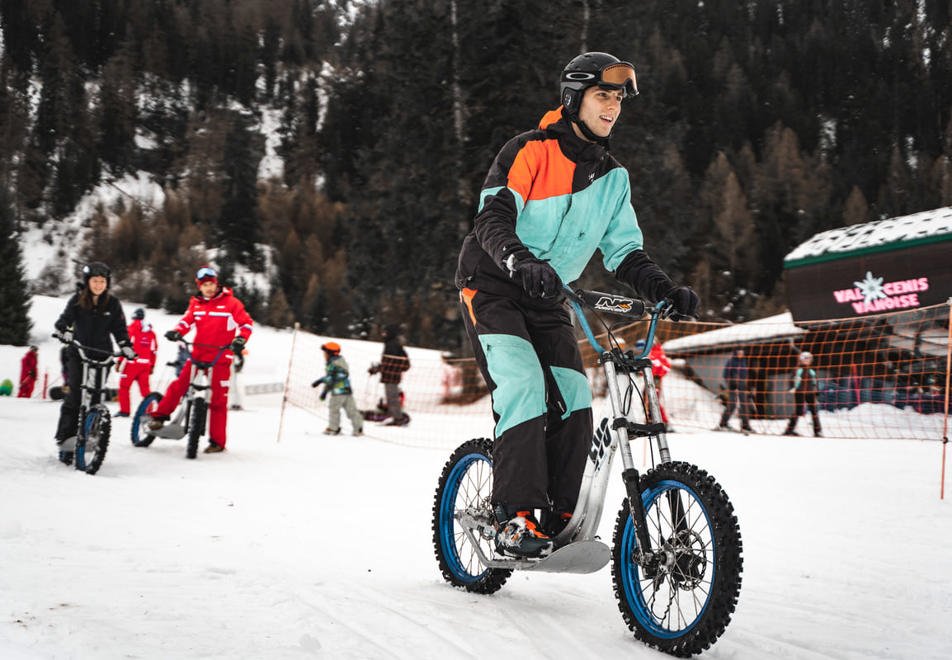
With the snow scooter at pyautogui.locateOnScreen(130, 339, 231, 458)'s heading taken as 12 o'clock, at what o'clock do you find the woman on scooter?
The woman on scooter is roughly at 3 o'clock from the snow scooter.

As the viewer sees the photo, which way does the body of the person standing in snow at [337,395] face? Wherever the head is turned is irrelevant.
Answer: to the viewer's left

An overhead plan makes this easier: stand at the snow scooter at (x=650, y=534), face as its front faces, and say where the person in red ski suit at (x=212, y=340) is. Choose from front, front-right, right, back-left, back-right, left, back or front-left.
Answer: back

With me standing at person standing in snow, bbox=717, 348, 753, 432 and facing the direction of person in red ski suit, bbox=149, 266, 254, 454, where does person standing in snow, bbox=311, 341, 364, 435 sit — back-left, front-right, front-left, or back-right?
front-right

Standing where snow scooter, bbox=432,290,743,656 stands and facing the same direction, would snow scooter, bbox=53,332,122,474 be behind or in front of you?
behind

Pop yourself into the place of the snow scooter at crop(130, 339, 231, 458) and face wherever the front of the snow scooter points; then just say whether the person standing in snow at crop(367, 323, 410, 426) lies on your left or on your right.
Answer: on your left

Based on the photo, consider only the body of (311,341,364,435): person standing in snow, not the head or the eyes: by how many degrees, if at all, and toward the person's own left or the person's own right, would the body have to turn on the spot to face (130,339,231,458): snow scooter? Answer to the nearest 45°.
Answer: approximately 45° to the person's own left

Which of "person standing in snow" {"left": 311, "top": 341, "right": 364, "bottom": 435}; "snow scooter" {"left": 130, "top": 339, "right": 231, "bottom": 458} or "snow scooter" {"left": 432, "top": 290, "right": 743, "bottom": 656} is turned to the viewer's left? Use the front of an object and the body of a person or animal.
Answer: the person standing in snow

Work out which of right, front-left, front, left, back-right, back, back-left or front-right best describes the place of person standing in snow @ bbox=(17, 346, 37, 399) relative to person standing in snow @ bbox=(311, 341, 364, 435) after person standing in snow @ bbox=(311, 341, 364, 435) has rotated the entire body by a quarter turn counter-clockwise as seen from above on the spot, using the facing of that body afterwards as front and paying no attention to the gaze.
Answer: back-right

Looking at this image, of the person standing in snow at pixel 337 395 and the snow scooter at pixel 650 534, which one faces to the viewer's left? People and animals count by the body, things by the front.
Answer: the person standing in snow

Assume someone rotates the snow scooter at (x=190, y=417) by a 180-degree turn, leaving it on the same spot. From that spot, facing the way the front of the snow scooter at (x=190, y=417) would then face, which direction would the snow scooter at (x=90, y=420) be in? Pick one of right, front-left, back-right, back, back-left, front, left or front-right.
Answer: left

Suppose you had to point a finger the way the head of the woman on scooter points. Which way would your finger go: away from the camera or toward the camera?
toward the camera

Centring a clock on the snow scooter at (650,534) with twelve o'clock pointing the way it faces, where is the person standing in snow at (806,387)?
The person standing in snow is roughly at 8 o'clock from the snow scooter.

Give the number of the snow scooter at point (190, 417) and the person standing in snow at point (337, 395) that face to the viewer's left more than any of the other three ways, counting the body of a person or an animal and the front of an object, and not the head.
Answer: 1
